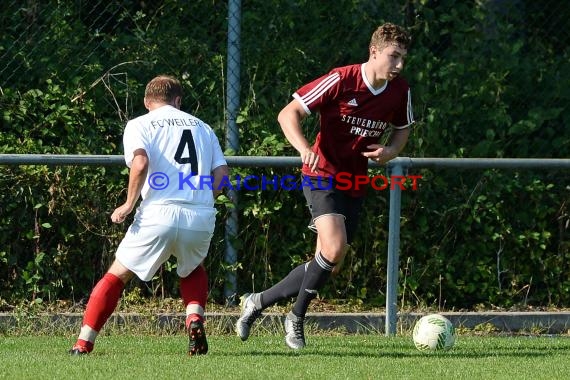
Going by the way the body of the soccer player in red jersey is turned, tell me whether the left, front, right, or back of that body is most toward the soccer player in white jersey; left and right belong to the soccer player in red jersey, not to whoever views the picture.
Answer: right

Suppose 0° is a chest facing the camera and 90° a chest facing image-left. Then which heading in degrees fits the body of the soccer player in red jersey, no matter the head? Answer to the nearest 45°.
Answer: approximately 315°

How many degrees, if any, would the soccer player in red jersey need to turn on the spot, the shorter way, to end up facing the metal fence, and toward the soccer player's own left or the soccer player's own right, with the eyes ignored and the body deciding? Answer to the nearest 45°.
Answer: approximately 180°
